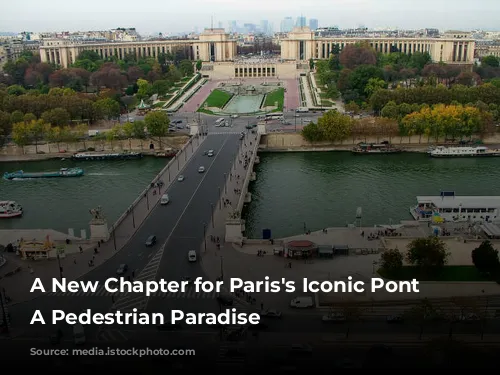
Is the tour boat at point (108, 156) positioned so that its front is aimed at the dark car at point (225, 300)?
no

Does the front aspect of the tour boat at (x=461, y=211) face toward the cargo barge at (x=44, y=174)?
yes

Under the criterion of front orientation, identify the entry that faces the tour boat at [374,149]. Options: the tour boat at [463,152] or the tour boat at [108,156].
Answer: the tour boat at [463,152]

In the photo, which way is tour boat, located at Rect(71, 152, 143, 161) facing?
to the viewer's left

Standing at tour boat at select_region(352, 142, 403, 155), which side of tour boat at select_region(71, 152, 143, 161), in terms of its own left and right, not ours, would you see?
back

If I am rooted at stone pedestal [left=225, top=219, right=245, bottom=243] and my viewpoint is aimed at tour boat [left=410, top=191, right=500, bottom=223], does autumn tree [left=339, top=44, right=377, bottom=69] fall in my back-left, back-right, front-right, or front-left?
front-left

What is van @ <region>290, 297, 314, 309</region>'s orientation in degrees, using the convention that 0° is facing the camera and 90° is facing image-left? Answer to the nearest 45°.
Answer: approximately 90°

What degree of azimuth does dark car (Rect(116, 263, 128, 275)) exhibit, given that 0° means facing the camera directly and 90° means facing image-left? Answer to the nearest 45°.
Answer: approximately 45°

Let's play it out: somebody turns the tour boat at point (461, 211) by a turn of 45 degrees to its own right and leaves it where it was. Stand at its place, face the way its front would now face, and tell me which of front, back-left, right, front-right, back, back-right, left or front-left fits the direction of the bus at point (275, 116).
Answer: front

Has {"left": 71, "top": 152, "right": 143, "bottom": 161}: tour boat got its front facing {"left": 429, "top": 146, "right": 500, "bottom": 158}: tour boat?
no

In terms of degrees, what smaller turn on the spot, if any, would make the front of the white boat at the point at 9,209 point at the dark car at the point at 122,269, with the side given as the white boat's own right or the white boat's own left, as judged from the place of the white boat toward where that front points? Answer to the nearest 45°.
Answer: approximately 90° to the white boat's own right

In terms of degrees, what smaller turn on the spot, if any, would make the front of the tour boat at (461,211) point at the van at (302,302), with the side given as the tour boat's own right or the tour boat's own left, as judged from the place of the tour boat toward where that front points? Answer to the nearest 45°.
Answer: approximately 90° to the tour boat's own left

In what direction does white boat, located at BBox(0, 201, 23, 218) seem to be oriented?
to the viewer's right

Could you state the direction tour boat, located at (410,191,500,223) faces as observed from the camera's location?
facing to the left of the viewer

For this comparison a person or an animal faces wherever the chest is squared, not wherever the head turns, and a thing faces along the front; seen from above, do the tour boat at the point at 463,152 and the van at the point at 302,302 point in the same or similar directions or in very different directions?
same or similar directions

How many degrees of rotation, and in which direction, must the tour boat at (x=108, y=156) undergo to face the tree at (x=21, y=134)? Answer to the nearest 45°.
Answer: approximately 45° to its right

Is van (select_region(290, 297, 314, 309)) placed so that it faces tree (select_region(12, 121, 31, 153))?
no

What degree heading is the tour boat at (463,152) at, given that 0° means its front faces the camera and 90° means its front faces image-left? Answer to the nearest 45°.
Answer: approximately 90°

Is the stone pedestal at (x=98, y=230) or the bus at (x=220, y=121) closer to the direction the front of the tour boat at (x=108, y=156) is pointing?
the stone pedestal
